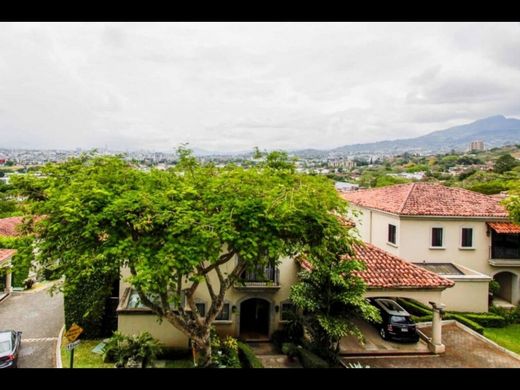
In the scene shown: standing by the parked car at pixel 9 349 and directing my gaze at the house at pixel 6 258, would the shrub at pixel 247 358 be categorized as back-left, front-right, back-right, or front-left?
back-right

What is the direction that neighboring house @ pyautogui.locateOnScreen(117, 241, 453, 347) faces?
toward the camera

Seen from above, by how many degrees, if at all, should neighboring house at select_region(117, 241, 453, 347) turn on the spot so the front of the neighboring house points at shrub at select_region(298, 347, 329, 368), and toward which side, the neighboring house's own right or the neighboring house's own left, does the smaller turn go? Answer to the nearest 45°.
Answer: approximately 45° to the neighboring house's own left
